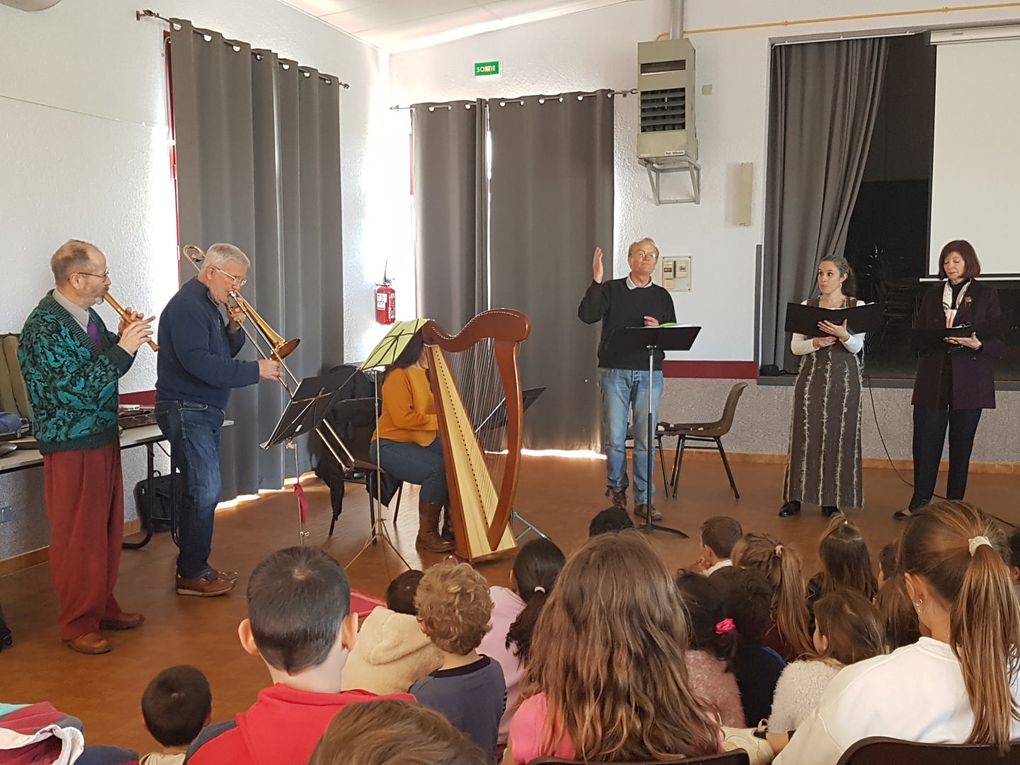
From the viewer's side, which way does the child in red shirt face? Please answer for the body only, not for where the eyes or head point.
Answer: away from the camera

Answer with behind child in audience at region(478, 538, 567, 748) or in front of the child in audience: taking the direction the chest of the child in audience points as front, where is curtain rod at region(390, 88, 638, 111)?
in front

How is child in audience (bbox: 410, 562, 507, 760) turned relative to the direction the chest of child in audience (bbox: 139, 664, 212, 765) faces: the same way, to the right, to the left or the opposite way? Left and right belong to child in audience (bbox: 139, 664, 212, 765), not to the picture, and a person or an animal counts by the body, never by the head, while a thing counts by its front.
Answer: the same way

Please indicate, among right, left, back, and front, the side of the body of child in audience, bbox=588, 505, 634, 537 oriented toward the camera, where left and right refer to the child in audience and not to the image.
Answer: back

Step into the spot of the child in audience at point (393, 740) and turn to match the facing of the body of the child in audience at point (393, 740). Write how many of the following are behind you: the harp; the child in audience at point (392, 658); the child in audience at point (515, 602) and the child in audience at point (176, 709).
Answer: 0

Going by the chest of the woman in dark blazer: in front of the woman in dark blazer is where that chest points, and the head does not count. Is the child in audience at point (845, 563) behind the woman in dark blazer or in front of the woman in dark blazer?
in front

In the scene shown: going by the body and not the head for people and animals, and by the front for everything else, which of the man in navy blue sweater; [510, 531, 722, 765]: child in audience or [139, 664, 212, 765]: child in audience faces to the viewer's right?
the man in navy blue sweater

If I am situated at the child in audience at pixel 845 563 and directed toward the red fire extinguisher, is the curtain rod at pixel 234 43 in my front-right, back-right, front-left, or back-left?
front-left

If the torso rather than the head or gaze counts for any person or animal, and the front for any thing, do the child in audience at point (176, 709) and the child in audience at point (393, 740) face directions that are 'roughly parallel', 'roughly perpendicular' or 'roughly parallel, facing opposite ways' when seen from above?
roughly parallel

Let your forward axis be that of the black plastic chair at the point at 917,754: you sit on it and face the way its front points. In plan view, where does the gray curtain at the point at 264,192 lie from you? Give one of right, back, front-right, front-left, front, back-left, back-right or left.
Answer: front-left

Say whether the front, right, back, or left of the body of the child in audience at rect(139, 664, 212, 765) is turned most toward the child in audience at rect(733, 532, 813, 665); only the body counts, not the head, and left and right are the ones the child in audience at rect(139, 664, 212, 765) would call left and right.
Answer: right

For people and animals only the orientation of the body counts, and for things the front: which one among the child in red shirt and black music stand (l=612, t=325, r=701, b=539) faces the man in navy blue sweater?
the child in red shirt

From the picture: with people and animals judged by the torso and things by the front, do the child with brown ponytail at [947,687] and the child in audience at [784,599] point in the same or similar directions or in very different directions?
same or similar directions

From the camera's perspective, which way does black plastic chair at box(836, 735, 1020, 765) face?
away from the camera

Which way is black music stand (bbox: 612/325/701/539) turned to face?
away from the camera

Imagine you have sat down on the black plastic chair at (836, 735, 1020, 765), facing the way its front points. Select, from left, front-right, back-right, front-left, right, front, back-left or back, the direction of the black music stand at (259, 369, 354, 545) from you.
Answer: front-left

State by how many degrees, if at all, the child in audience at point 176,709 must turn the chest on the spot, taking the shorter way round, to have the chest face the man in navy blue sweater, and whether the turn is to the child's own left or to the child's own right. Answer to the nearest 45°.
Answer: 0° — they already face them

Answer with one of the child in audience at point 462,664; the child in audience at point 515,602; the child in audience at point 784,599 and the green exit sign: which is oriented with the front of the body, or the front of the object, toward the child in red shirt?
the green exit sign

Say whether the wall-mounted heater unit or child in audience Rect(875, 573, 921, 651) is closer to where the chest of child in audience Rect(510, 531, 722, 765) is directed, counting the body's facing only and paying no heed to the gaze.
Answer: the wall-mounted heater unit

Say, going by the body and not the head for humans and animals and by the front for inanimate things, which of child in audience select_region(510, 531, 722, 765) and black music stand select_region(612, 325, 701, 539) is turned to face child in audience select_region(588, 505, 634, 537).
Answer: child in audience select_region(510, 531, 722, 765)

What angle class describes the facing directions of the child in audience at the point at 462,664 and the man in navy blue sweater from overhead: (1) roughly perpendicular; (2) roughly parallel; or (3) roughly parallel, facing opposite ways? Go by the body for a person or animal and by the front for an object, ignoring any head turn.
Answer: roughly perpendicular

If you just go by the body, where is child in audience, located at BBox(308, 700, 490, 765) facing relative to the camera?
away from the camera

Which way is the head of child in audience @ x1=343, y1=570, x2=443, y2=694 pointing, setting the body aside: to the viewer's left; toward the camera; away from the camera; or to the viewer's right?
away from the camera

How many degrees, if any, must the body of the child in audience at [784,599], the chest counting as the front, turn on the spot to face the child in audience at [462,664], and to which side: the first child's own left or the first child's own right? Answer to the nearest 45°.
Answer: approximately 90° to the first child's own left
